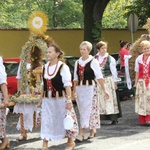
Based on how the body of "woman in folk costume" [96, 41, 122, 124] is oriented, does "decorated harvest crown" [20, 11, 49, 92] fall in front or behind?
in front

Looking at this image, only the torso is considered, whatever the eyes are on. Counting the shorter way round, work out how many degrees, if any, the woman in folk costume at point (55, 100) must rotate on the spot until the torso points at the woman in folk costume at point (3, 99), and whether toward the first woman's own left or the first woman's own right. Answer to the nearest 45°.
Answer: approximately 45° to the first woman's own right

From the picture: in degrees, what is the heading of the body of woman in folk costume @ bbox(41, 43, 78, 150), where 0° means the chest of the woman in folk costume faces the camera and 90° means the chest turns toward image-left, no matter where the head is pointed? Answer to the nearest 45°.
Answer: approximately 45°

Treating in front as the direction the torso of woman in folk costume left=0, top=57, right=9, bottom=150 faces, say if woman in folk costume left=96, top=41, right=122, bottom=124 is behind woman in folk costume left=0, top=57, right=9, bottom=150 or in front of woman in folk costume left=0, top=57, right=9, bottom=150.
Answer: behind

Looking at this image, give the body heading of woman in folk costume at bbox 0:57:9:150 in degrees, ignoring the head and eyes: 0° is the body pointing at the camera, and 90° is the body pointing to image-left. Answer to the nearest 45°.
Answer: approximately 45°

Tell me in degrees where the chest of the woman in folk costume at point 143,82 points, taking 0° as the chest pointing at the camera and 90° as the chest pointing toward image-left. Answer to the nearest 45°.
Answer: approximately 0°

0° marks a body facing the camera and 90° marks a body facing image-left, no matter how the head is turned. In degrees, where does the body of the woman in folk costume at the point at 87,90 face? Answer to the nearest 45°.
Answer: approximately 45°

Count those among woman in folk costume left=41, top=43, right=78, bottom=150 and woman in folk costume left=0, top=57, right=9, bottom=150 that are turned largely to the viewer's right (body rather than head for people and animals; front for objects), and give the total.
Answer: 0
